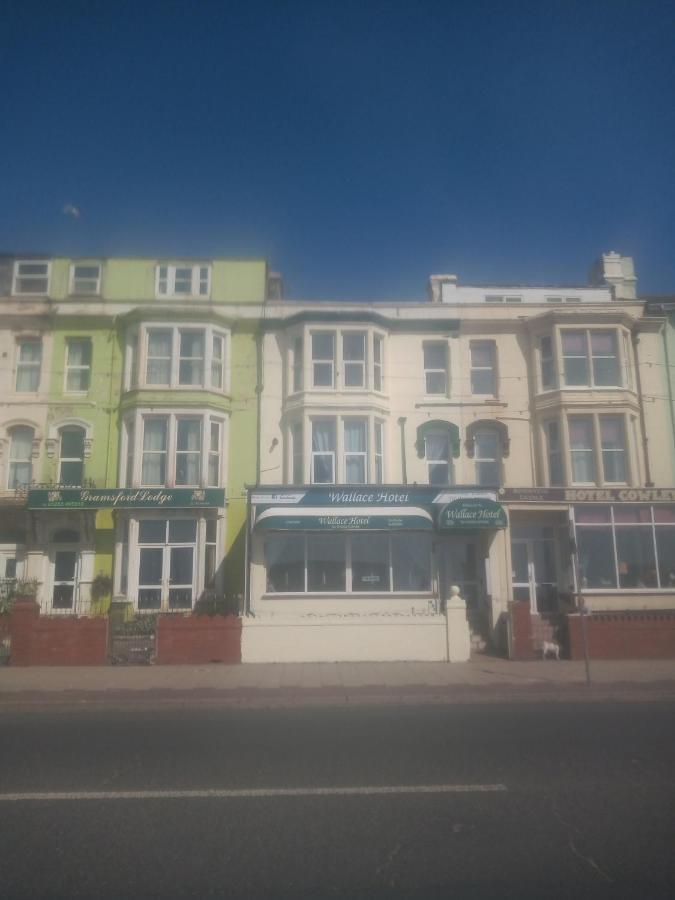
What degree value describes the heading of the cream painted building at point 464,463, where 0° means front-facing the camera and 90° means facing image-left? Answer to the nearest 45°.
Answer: approximately 0°

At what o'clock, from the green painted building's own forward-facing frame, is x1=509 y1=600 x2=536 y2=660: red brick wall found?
The red brick wall is roughly at 10 o'clock from the green painted building.

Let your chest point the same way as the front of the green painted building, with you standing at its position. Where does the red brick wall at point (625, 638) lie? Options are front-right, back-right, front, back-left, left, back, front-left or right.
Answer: front-left

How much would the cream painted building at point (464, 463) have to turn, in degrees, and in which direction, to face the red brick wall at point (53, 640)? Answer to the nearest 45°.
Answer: approximately 45° to its right

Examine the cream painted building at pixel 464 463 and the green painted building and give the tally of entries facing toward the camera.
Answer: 2

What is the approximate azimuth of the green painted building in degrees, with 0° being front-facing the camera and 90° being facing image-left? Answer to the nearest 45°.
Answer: approximately 0°
